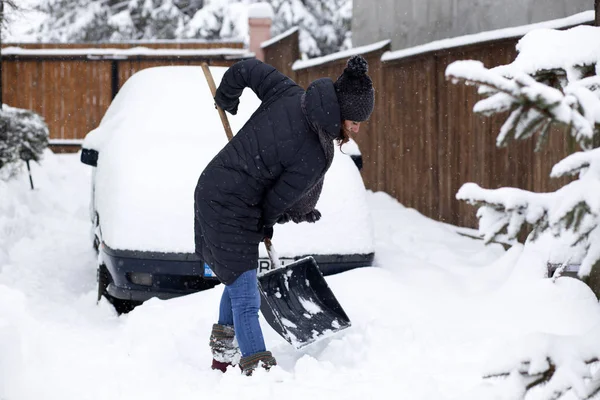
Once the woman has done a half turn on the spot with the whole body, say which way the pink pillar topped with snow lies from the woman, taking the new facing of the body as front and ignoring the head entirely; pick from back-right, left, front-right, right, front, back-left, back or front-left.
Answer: right

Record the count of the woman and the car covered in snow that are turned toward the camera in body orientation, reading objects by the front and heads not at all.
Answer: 1

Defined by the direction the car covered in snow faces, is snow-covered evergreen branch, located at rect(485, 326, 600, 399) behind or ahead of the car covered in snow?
ahead

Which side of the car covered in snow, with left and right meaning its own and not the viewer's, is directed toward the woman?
front

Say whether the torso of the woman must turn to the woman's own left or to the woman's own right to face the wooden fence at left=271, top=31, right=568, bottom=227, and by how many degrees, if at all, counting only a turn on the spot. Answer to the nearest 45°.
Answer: approximately 90° to the woman's own left

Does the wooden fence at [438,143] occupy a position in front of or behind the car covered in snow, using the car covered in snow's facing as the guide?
behind

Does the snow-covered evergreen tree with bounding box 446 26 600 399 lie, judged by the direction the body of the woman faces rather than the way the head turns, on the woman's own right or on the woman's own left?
on the woman's own right

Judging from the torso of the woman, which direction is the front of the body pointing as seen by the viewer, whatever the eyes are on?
to the viewer's right

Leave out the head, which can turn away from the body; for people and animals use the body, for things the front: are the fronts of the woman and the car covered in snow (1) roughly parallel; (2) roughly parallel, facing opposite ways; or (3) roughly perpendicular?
roughly perpendicular

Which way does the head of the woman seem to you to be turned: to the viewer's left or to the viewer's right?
to the viewer's right

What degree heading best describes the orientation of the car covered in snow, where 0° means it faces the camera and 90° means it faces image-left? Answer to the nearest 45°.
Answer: approximately 0°

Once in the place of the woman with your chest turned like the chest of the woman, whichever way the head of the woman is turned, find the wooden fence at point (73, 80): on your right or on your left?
on your left
